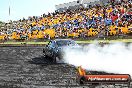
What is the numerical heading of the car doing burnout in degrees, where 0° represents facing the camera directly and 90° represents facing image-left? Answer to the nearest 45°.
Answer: approximately 45°

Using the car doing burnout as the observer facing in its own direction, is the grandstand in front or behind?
behind
